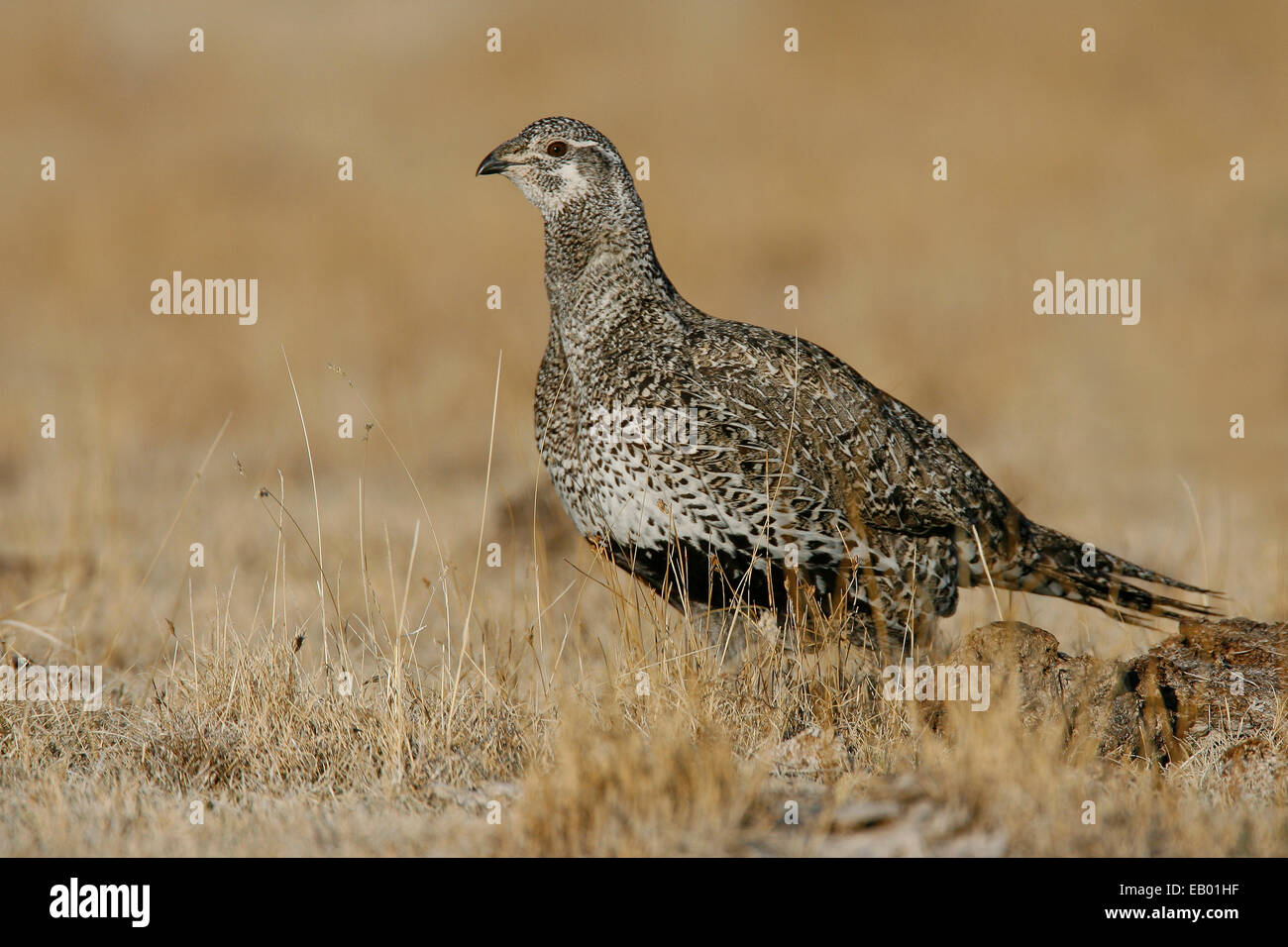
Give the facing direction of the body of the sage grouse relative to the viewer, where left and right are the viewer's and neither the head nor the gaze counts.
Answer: facing to the left of the viewer
